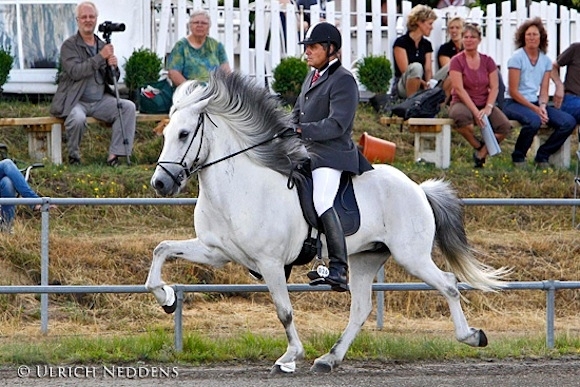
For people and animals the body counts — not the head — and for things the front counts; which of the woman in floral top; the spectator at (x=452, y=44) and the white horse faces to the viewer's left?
the white horse

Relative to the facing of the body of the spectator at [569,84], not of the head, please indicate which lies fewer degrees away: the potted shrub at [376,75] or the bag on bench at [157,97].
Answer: the bag on bench

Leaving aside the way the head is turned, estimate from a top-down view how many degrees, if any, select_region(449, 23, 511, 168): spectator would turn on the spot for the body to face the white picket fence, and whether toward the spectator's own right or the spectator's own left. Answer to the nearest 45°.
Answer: approximately 135° to the spectator's own right

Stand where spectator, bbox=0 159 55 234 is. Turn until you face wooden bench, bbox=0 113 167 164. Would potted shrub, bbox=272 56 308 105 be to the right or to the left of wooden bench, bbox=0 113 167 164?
right

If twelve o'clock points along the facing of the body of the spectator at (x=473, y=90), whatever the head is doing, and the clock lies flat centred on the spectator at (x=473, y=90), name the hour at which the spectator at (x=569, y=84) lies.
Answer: the spectator at (x=569, y=84) is roughly at 8 o'clock from the spectator at (x=473, y=90).

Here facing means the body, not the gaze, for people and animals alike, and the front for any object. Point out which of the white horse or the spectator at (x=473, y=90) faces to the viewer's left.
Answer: the white horse

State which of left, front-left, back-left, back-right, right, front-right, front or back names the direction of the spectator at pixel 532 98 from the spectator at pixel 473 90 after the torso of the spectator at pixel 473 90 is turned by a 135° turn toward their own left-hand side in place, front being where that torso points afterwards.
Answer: front

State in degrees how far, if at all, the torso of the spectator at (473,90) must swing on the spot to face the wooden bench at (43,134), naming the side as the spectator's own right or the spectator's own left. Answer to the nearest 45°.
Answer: approximately 90° to the spectator's own right

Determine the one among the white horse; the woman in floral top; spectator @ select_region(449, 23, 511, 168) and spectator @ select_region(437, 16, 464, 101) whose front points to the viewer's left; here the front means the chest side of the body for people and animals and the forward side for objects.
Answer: the white horse

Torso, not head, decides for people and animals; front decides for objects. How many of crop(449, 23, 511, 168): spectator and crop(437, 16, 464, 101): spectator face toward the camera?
2

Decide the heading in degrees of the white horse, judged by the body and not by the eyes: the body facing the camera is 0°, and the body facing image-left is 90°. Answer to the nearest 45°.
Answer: approximately 90°

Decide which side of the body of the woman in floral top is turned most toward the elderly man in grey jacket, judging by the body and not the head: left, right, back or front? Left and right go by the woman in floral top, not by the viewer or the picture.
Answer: right
